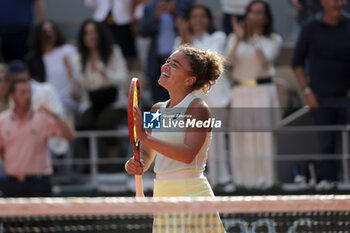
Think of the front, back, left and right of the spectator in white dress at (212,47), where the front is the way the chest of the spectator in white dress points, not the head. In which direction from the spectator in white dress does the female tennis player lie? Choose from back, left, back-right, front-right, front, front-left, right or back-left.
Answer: front-left

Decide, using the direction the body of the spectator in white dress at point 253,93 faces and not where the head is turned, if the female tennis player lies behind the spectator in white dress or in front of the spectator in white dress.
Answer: in front

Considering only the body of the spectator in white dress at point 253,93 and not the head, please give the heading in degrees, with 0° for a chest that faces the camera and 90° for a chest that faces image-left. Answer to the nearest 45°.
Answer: approximately 45°

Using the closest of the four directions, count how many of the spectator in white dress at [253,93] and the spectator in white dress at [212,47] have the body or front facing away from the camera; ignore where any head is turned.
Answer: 0
